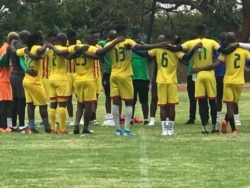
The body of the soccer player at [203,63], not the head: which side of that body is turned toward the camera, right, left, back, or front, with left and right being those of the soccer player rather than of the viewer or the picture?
back

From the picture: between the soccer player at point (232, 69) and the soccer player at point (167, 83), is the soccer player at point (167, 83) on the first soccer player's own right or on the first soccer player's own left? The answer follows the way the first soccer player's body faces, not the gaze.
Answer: on the first soccer player's own left

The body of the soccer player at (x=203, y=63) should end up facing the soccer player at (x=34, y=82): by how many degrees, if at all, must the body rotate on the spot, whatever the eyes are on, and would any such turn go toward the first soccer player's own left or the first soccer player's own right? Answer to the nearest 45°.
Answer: approximately 90° to the first soccer player's own left

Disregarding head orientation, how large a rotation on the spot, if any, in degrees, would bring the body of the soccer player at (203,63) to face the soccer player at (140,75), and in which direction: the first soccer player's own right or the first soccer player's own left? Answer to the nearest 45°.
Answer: approximately 45° to the first soccer player's own left

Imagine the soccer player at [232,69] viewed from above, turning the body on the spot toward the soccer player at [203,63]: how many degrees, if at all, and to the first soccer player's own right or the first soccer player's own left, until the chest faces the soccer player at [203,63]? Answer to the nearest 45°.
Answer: approximately 90° to the first soccer player's own left

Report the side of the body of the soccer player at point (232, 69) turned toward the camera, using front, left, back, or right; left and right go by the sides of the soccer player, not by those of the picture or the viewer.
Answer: back

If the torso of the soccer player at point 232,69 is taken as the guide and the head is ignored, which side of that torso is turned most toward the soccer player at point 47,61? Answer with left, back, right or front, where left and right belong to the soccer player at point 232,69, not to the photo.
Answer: left

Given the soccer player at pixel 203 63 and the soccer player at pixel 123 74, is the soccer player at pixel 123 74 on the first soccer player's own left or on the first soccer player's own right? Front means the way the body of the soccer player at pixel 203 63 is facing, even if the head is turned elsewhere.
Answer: on the first soccer player's own left

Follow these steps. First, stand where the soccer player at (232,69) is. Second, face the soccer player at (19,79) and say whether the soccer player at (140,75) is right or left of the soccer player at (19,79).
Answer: right

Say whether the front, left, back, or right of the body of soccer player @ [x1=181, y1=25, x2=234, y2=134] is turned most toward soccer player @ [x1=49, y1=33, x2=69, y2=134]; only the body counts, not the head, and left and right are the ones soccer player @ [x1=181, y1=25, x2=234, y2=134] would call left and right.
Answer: left

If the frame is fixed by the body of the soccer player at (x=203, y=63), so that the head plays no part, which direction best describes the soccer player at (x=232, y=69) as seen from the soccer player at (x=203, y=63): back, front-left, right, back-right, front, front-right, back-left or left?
right
